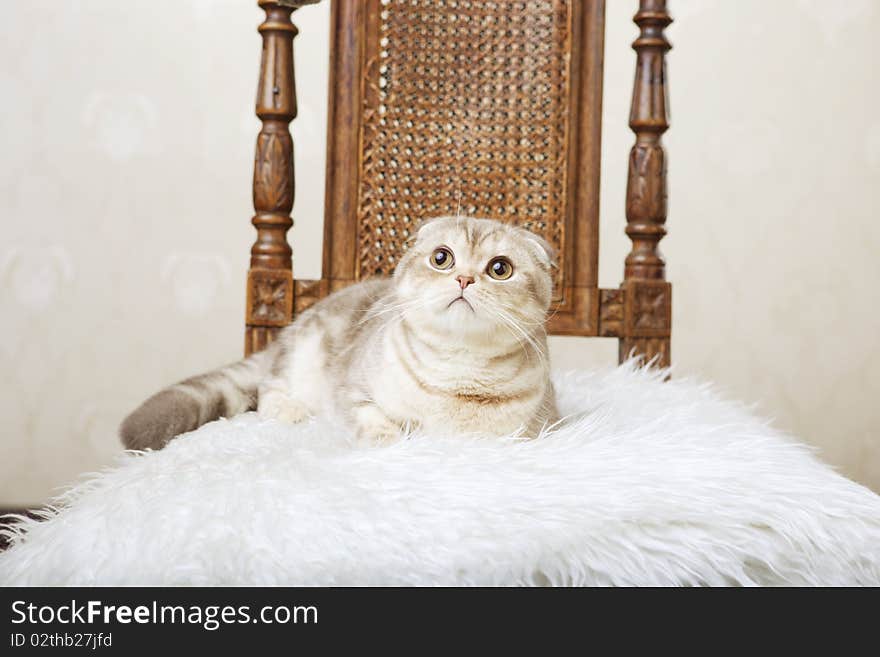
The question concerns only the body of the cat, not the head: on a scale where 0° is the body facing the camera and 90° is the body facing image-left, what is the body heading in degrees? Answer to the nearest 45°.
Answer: approximately 315°
